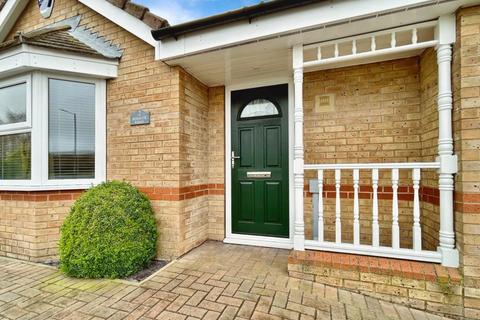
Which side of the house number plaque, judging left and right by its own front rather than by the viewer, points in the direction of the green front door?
left

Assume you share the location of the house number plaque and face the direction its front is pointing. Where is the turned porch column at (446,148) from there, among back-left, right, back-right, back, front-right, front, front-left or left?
front-left

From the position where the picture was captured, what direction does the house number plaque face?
facing the viewer

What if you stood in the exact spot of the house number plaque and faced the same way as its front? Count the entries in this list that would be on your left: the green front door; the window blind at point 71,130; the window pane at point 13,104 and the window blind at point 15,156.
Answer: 1

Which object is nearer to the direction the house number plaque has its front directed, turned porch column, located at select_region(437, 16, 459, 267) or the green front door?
the turned porch column

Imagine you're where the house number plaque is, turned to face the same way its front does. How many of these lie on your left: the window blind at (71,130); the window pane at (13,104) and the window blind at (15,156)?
0

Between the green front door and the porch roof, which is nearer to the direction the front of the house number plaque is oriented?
the porch roof

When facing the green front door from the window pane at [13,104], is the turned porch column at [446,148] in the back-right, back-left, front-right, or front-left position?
front-right

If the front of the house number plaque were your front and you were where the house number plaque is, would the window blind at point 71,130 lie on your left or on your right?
on your right

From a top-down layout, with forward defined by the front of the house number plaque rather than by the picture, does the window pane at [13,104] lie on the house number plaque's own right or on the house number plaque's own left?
on the house number plaque's own right

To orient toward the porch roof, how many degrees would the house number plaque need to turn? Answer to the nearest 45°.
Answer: approximately 45° to its left
